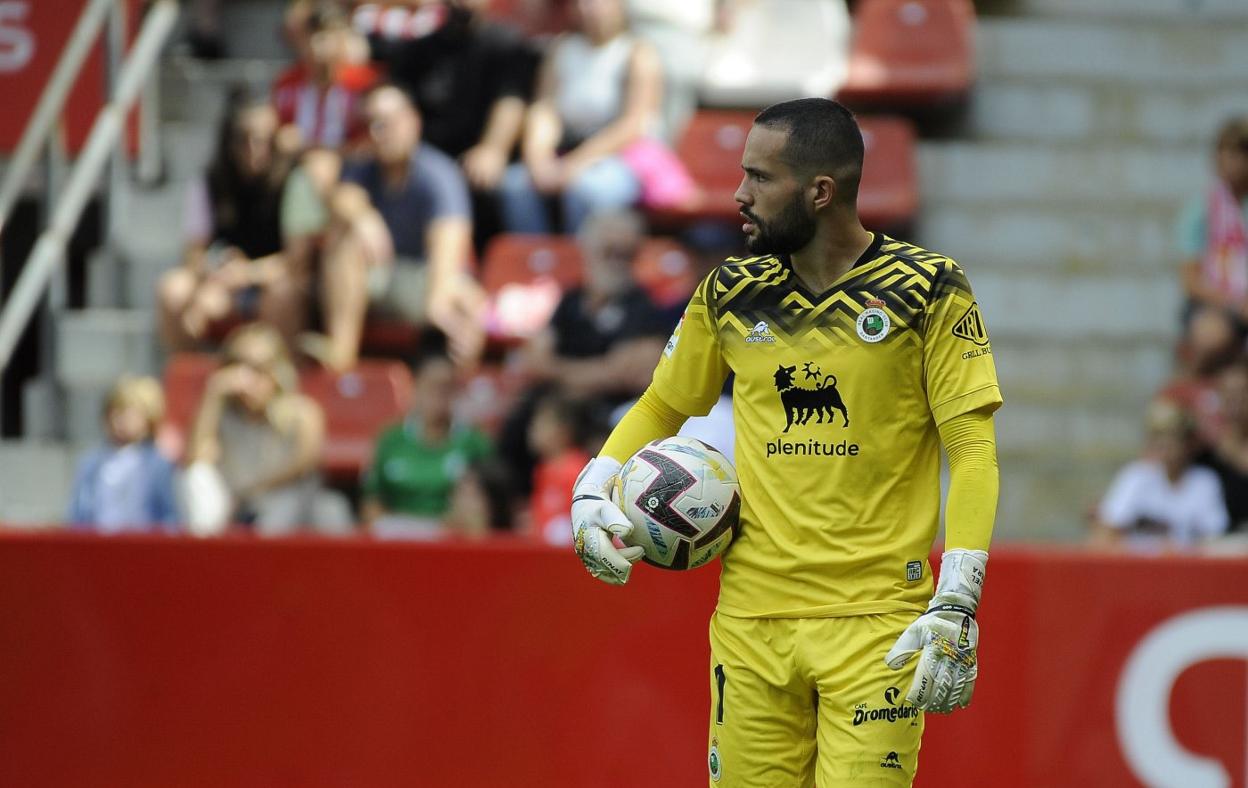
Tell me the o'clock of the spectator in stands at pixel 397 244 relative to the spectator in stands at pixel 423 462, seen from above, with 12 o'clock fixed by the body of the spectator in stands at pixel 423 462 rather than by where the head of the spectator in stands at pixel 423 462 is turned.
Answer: the spectator in stands at pixel 397 244 is roughly at 6 o'clock from the spectator in stands at pixel 423 462.

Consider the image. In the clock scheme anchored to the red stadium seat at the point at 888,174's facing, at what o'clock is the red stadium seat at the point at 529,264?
the red stadium seat at the point at 529,264 is roughly at 2 o'clock from the red stadium seat at the point at 888,174.

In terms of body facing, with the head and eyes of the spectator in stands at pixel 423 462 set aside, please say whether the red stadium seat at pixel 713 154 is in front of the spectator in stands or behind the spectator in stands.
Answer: behind

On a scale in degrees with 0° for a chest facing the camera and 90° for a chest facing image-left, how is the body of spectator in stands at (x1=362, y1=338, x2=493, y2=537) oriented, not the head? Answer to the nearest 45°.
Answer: approximately 0°

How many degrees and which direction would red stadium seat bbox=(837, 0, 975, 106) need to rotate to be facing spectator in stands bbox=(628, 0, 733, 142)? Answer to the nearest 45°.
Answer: approximately 90° to its right

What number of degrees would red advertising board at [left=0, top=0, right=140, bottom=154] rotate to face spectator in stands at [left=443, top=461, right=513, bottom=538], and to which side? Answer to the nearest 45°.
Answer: approximately 45° to its left

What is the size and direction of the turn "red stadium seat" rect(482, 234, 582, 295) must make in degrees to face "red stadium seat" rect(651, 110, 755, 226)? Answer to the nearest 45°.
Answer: approximately 135° to its left
